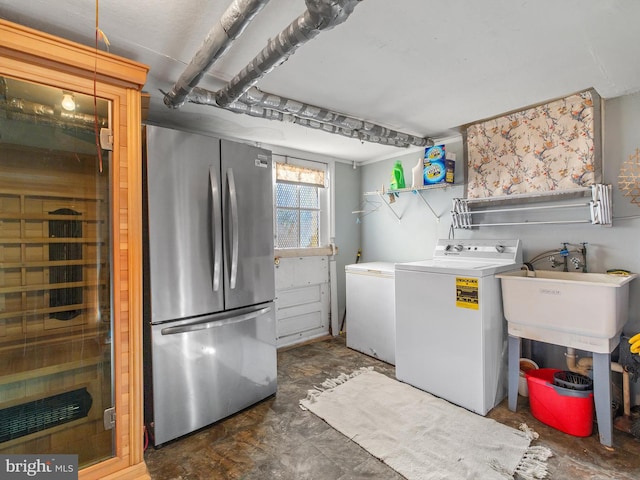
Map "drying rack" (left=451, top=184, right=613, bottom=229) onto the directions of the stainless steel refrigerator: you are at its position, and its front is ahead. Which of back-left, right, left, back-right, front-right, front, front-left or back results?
front-left

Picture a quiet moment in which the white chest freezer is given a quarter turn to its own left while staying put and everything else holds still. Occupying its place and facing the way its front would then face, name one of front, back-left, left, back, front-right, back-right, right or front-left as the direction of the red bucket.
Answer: front

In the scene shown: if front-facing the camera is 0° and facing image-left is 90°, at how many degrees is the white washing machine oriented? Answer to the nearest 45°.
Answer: approximately 45°

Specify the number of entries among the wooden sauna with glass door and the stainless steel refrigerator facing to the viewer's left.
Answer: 0

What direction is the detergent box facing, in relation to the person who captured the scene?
facing the viewer and to the left of the viewer

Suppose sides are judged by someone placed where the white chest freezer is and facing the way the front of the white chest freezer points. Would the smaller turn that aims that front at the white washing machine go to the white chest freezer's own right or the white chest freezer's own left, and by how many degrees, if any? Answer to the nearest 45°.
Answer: approximately 90° to the white chest freezer's own left

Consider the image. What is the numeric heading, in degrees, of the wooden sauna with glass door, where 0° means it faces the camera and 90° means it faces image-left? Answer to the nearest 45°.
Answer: approximately 315°
